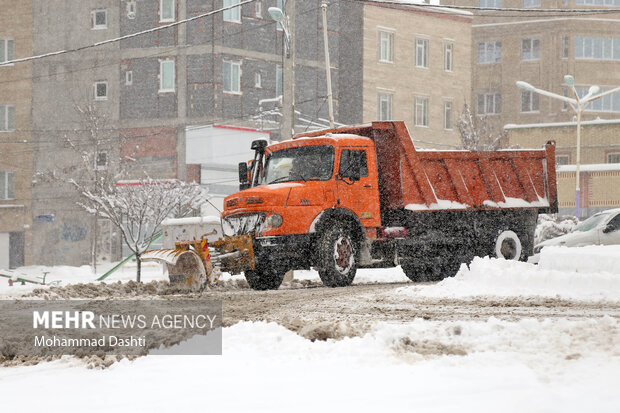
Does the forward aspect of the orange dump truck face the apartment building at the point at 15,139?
no

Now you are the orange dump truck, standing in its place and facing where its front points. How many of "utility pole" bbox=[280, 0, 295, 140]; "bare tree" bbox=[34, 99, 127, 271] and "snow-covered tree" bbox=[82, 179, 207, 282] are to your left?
0

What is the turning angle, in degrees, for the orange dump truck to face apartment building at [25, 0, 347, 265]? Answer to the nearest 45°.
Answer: approximately 90° to its right

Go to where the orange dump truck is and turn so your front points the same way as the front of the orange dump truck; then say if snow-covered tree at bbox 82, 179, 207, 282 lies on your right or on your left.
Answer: on your right

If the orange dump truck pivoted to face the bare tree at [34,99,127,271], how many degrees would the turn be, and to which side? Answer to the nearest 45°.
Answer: approximately 90° to its right

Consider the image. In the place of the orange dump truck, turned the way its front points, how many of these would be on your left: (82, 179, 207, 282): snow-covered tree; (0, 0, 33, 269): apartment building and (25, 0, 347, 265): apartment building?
0

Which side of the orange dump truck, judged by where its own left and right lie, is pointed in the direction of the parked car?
back

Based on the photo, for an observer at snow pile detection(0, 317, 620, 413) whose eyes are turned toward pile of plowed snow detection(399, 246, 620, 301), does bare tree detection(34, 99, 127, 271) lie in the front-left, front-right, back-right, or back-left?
front-left

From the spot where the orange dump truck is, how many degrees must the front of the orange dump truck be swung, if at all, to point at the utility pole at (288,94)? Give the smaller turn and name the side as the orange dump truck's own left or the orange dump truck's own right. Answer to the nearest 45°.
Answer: approximately 90° to the orange dump truck's own right

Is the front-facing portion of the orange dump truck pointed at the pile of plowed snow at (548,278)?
no

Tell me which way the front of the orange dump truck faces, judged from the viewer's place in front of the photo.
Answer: facing the viewer and to the left of the viewer
